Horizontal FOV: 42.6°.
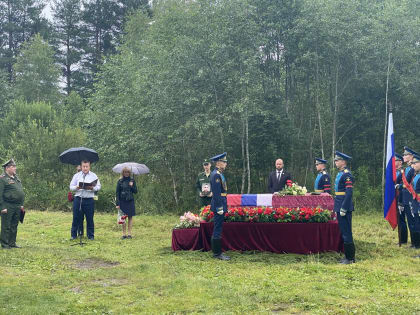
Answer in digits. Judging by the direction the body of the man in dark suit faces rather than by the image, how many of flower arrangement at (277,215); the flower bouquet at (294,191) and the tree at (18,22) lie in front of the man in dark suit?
2

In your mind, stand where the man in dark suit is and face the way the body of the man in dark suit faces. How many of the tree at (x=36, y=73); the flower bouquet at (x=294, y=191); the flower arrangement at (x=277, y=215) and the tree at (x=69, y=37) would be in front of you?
2

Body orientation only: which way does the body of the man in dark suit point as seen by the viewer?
toward the camera

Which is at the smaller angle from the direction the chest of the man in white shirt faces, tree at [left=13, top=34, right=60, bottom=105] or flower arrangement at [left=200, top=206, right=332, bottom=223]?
the flower arrangement

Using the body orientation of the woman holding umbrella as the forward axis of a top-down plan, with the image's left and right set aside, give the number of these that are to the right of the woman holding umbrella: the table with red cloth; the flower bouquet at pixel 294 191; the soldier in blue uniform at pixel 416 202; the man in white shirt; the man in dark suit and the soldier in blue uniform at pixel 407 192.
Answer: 1

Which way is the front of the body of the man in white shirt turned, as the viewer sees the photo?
toward the camera

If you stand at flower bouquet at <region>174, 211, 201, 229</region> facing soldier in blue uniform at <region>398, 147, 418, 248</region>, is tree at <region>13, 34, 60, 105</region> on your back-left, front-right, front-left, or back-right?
back-left

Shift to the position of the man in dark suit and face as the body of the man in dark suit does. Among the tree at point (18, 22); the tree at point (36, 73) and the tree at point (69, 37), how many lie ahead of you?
0

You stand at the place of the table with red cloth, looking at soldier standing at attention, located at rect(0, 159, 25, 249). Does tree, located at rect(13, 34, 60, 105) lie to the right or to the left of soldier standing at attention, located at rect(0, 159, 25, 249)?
right

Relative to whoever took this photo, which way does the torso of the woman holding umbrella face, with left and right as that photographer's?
facing the viewer

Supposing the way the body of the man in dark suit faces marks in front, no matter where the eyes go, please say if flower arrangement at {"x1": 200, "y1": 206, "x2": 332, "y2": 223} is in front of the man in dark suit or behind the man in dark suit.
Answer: in front

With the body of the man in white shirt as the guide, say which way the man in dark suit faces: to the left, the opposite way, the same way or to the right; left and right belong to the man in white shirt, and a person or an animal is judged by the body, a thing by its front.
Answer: the same way

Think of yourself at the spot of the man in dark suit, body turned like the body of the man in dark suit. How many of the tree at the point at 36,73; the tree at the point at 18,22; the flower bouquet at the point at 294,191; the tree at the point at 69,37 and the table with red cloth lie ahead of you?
2

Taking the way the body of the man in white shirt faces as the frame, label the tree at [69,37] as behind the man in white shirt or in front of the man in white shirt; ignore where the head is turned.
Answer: behind

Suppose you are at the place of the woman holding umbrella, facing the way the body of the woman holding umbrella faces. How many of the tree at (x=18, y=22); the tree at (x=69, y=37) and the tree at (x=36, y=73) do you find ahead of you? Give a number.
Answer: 0
